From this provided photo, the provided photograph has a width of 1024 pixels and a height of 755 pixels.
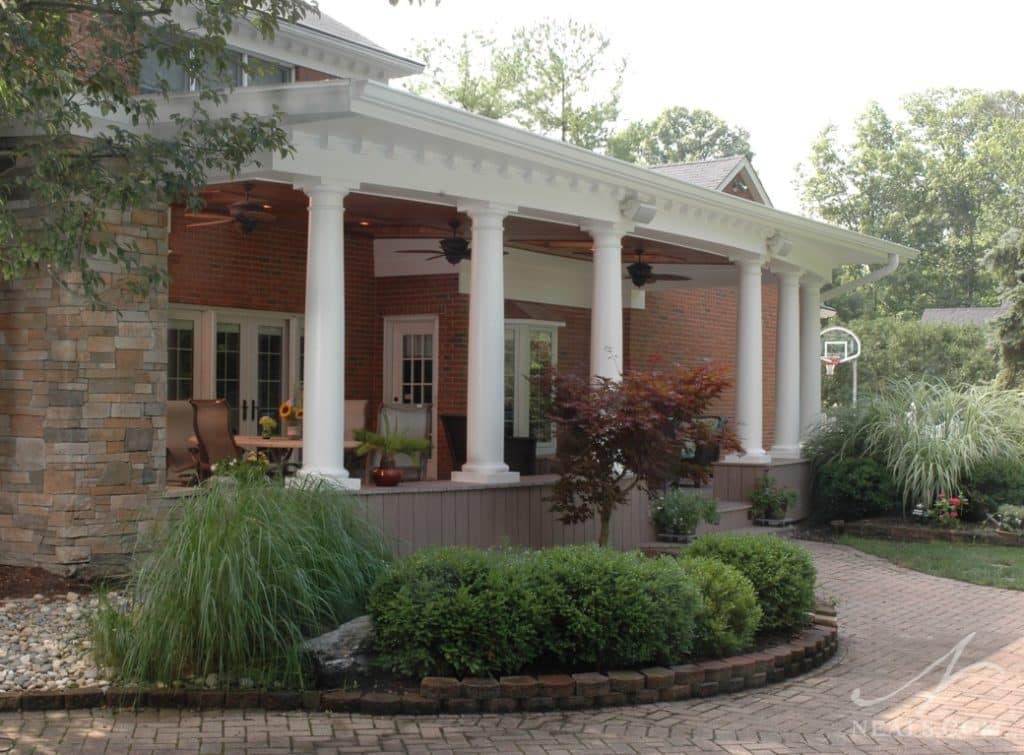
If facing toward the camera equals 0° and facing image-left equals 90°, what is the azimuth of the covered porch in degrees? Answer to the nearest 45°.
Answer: approximately 315°

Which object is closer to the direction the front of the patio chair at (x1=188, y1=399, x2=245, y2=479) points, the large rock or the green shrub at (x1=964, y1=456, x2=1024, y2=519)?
the green shrub

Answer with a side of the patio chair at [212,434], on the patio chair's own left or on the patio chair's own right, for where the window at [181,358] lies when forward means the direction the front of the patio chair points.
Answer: on the patio chair's own left

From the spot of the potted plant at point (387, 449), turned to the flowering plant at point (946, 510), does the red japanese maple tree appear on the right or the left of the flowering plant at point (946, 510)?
right

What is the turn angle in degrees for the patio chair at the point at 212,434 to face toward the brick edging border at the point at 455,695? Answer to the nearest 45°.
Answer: approximately 135° to its right

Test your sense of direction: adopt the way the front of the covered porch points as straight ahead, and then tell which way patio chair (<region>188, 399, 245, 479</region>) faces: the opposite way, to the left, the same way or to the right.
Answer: to the left

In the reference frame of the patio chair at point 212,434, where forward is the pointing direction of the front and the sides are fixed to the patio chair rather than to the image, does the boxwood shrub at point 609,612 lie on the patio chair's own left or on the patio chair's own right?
on the patio chair's own right

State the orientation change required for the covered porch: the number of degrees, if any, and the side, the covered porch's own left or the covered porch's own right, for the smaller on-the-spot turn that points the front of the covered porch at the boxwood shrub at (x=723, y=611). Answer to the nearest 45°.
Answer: approximately 45° to the covered porch's own right

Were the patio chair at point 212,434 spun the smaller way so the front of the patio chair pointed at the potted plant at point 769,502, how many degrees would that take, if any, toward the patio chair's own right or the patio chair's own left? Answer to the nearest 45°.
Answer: approximately 45° to the patio chair's own right
